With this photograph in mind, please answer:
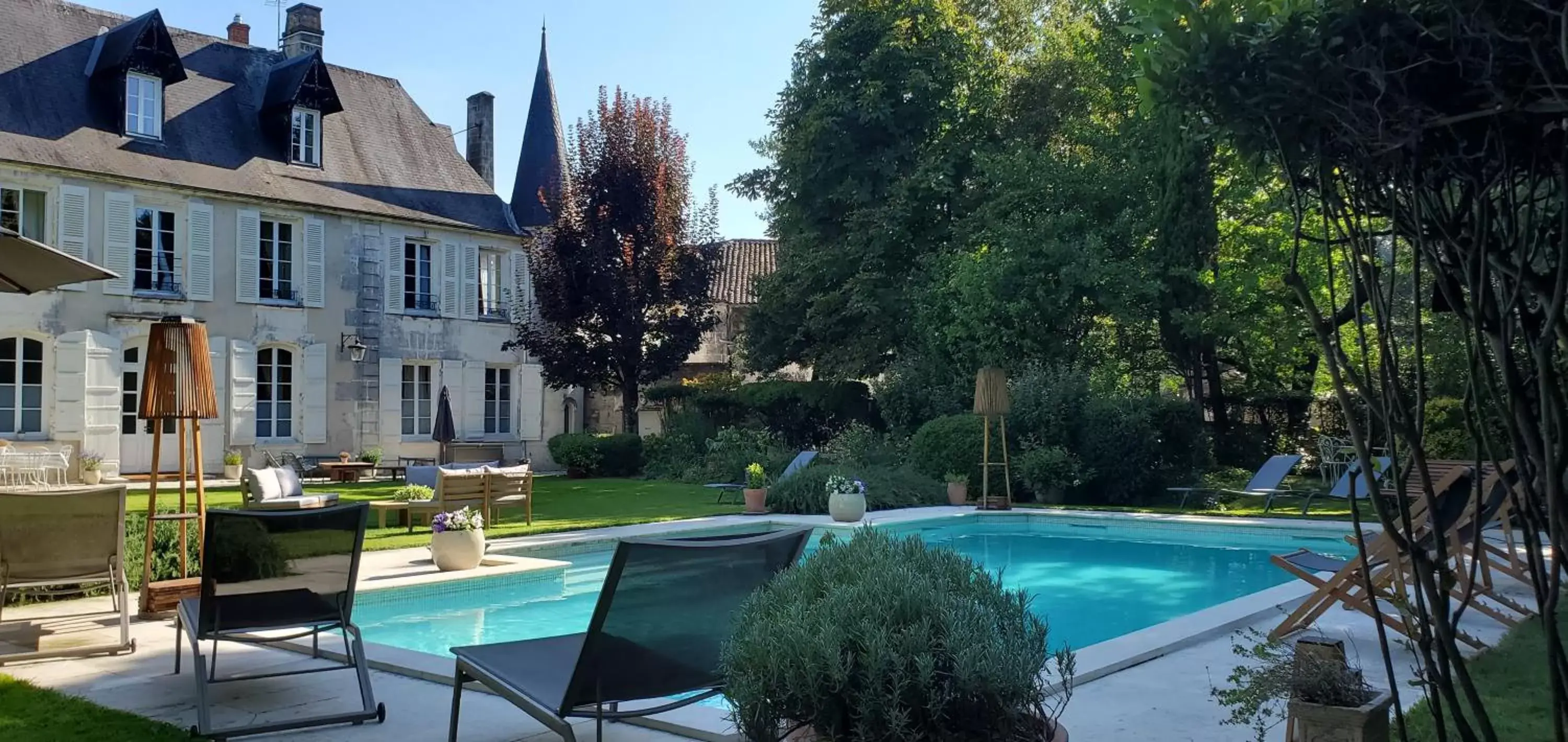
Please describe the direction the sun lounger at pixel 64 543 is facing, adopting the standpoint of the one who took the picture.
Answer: facing away from the viewer

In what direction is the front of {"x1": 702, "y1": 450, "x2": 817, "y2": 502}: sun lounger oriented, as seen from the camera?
facing to the left of the viewer

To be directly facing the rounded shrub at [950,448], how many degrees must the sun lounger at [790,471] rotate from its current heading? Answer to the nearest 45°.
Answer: approximately 180°

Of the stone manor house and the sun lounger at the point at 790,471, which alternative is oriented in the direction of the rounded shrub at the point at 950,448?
the stone manor house

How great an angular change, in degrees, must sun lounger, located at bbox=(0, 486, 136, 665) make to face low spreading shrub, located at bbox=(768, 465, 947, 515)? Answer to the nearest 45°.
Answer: approximately 45° to its right

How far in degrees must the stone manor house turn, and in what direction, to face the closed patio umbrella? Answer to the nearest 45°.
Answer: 0° — it already faces it

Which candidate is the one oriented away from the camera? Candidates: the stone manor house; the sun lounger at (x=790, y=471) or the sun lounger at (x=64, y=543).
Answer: the sun lounger at (x=64, y=543)

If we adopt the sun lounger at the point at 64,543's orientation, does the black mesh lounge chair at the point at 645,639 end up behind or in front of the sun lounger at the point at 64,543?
behind

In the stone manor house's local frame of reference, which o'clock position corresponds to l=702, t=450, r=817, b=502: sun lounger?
The sun lounger is roughly at 12 o'clock from the stone manor house.
